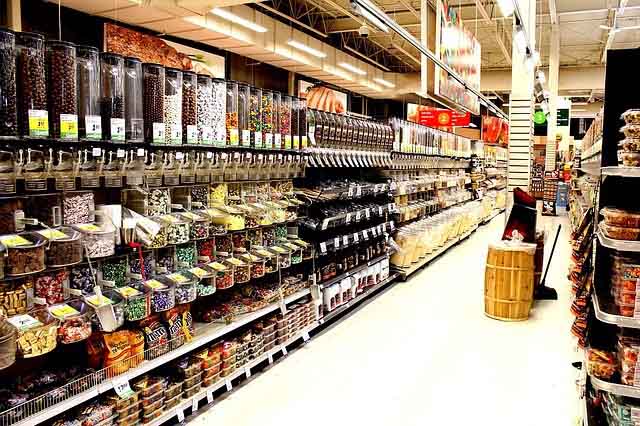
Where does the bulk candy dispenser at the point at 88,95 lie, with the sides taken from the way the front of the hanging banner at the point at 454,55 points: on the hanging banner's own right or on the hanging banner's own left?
on the hanging banner's own right

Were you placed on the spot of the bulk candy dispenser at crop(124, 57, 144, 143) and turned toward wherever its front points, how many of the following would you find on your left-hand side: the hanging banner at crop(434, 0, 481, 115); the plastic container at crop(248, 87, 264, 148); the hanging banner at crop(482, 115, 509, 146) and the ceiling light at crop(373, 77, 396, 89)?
4

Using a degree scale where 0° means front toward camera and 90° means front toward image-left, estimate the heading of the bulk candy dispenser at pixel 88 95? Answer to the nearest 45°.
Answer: approximately 315°

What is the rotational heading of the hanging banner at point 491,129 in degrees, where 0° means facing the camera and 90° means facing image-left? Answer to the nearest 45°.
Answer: approximately 315°

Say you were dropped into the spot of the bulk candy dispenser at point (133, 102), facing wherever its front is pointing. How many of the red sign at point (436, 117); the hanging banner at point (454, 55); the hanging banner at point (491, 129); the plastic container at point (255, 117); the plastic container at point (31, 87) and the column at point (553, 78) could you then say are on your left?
5

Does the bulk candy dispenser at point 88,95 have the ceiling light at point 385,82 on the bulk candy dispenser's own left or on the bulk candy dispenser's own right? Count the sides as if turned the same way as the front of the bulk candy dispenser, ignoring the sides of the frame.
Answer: on the bulk candy dispenser's own left

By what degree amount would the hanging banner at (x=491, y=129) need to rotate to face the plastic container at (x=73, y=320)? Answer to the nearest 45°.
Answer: approximately 45° to its right

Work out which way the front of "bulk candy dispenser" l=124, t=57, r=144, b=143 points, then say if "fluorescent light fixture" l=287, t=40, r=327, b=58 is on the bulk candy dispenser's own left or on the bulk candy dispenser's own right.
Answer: on the bulk candy dispenser's own left

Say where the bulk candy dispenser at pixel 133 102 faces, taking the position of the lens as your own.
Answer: facing the viewer and to the right of the viewer

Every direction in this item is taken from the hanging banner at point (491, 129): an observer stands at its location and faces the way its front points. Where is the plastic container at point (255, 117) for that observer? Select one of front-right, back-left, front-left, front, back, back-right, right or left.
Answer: front-right

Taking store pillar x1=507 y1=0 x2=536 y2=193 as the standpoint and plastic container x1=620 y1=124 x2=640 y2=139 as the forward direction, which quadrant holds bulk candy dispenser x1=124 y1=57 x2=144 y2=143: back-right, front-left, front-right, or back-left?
front-right

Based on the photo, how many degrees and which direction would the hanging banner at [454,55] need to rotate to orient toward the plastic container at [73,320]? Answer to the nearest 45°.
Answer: approximately 45° to its right

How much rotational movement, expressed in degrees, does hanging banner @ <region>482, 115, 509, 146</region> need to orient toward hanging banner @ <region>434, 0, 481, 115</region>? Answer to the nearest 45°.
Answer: approximately 45° to its right

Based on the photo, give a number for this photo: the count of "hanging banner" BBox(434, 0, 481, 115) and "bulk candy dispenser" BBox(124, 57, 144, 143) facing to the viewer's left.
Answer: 0

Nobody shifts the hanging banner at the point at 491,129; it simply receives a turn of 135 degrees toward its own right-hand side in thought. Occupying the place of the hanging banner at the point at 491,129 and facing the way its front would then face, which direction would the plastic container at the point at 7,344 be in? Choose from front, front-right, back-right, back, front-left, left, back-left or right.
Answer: left

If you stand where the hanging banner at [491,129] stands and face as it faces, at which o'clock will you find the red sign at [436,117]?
The red sign is roughly at 2 o'clock from the hanging banner.
